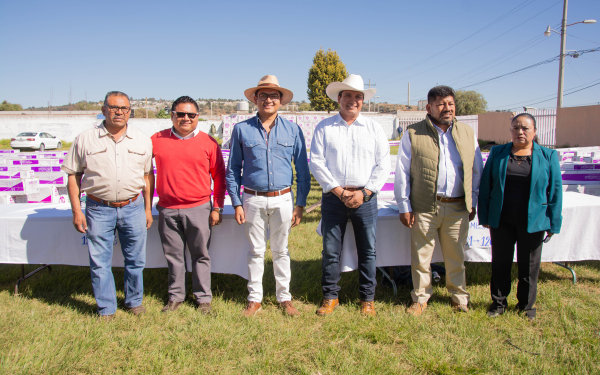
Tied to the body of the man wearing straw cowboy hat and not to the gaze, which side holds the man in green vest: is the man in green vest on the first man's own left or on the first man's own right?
on the first man's own left

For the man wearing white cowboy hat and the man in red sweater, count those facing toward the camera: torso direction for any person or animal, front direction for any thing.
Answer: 2

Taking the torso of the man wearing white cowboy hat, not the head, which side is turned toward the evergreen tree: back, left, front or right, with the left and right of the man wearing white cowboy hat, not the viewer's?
back

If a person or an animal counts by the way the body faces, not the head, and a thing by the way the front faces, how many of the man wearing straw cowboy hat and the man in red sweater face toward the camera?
2

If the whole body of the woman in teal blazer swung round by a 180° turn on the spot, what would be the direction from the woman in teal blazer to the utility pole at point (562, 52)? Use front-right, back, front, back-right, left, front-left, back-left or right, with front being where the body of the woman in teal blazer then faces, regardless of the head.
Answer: front

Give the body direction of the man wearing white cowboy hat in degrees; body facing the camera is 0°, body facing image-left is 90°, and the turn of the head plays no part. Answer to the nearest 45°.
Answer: approximately 0°

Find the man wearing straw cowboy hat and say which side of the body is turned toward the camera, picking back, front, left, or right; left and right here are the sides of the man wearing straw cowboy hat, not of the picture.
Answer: front

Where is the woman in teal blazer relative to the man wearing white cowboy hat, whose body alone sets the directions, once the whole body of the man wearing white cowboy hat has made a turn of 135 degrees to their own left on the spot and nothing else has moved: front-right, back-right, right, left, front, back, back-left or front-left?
front-right

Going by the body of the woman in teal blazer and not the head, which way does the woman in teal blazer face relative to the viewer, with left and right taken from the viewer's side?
facing the viewer

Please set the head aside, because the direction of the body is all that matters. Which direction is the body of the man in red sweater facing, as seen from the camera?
toward the camera
